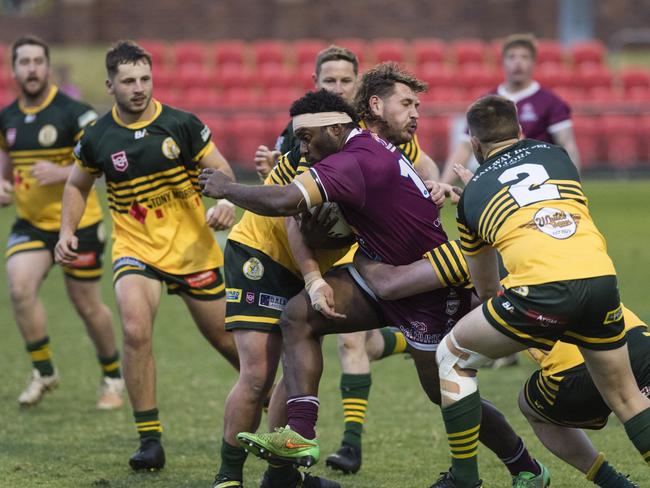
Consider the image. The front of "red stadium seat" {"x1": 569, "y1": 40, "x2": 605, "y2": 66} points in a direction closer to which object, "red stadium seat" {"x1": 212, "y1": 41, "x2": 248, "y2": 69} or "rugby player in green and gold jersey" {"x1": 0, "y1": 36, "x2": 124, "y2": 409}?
the rugby player in green and gold jersey

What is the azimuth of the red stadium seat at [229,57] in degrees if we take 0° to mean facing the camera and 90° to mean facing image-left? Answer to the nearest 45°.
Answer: approximately 0°

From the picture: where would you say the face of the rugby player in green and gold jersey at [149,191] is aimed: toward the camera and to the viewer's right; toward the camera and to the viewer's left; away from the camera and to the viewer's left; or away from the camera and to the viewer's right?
toward the camera and to the viewer's right

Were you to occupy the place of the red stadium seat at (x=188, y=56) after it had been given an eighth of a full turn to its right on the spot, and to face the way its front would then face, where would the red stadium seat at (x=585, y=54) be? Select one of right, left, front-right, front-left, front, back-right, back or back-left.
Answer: back-left
